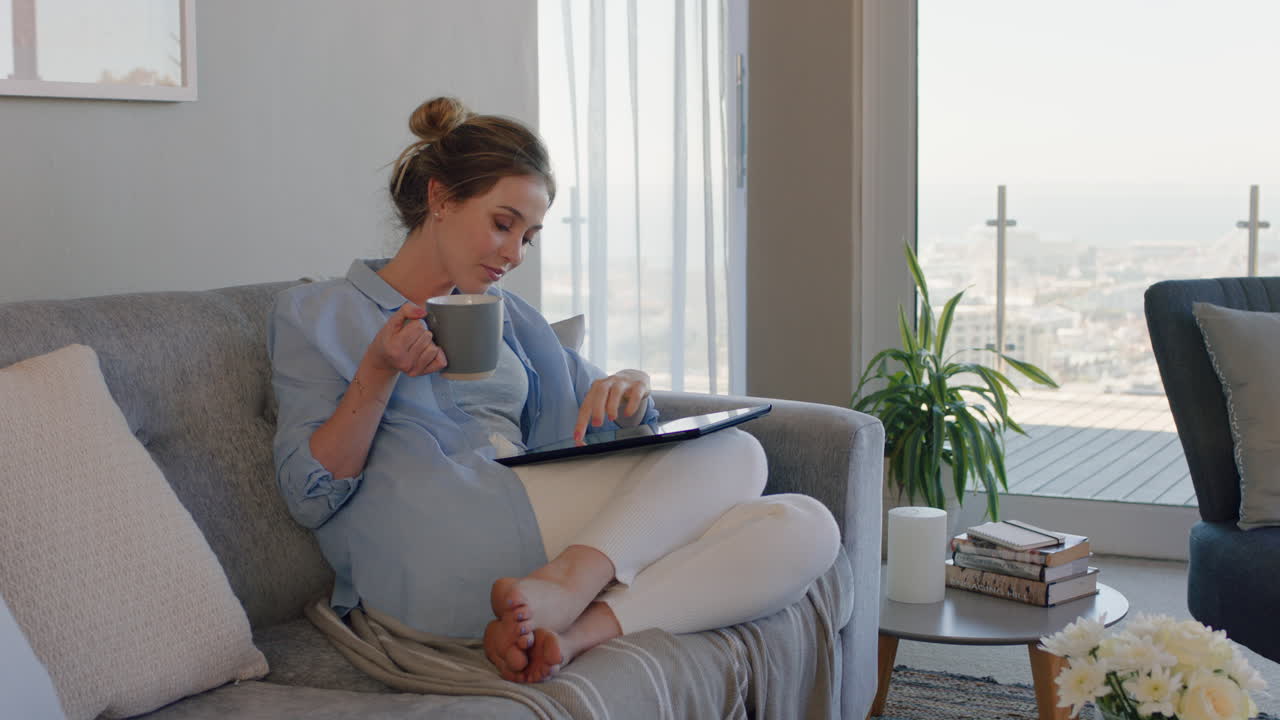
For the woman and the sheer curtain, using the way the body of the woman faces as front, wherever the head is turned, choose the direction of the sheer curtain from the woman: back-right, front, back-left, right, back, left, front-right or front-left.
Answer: back-left

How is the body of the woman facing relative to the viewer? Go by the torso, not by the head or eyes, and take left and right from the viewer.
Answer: facing the viewer and to the right of the viewer

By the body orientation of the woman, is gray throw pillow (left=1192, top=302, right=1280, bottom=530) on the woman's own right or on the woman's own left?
on the woman's own left

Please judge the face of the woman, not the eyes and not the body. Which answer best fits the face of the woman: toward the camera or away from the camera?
toward the camera

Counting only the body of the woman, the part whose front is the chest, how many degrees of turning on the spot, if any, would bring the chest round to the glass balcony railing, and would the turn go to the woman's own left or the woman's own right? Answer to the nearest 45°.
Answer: approximately 90° to the woman's own left

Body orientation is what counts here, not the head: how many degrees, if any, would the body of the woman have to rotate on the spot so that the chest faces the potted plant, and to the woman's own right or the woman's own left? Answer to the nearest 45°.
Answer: approximately 90° to the woman's own left
